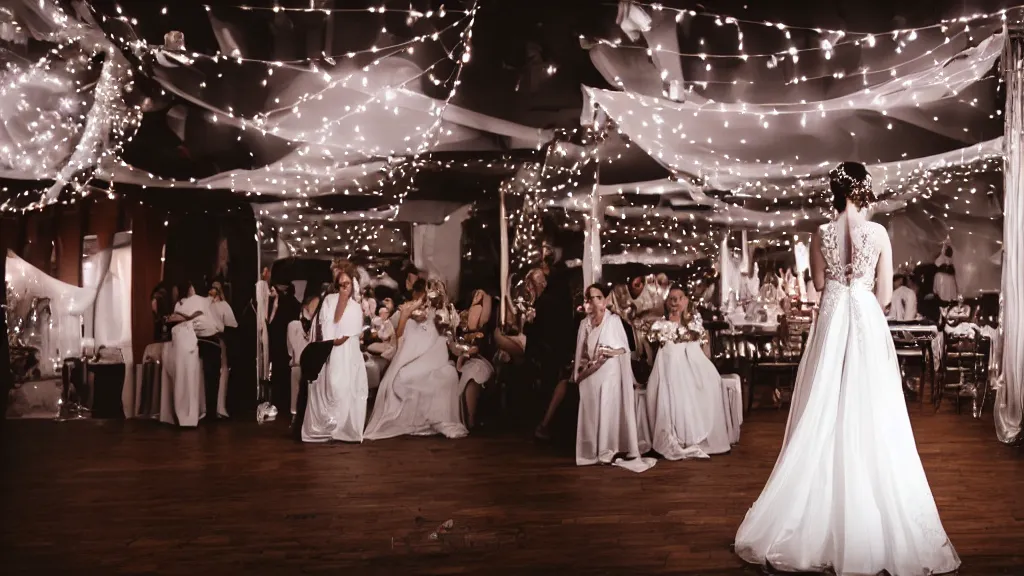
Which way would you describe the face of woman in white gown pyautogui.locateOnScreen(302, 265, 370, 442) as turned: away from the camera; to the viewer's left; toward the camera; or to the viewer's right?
toward the camera

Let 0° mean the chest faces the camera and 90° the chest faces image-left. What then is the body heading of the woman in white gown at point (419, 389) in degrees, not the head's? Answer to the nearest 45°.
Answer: approximately 0°

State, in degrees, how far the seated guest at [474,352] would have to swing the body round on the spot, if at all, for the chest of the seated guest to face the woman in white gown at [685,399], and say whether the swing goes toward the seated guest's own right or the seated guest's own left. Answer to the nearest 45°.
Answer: approximately 90° to the seated guest's own left

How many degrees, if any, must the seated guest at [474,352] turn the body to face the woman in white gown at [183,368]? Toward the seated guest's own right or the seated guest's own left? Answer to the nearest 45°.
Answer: approximately 45° to the seated guest's own right

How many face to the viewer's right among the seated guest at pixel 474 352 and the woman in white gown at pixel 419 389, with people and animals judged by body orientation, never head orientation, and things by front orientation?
0

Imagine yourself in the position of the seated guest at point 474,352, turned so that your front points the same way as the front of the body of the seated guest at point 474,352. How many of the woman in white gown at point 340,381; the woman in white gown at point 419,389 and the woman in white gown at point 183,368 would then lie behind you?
0

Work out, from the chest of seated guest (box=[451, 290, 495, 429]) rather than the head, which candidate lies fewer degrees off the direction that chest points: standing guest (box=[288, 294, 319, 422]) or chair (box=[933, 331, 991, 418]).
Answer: the standing guest

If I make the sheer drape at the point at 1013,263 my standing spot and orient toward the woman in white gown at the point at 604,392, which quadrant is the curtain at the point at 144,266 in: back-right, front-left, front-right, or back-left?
front-right

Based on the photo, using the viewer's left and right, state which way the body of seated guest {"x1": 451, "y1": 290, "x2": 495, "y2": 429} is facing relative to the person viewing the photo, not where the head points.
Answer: facing the viewer and to the left of the viewer

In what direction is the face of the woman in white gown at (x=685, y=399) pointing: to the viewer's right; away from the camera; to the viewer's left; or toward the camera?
toward the camera
